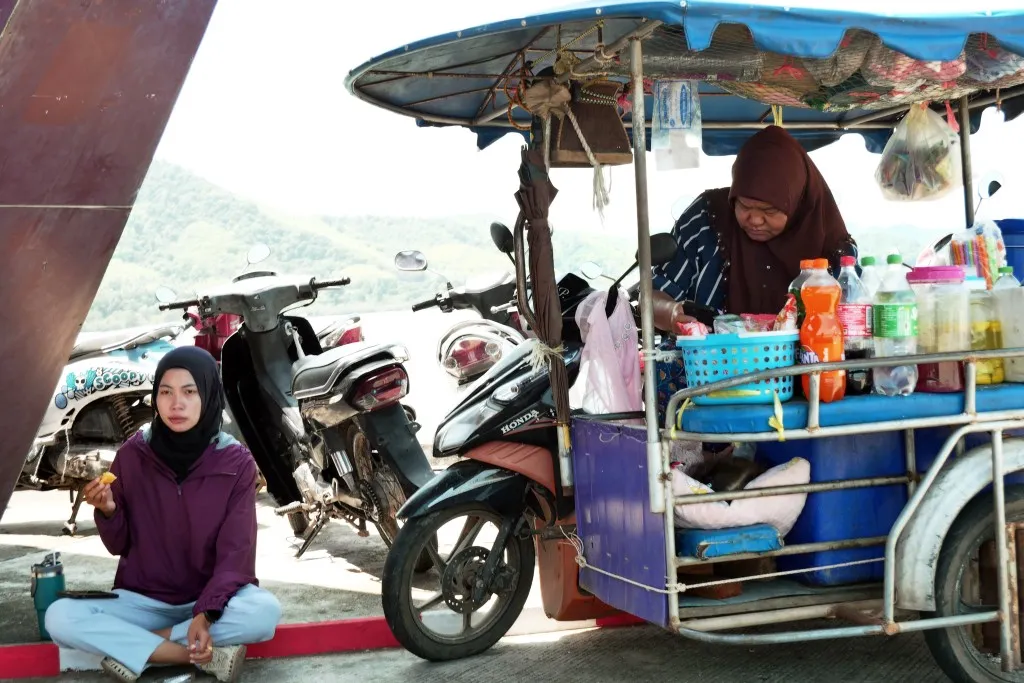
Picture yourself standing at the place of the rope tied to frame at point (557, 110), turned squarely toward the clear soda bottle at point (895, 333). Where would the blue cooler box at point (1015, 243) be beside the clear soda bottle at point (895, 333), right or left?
left

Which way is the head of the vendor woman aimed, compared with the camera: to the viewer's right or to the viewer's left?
to the viewer's left

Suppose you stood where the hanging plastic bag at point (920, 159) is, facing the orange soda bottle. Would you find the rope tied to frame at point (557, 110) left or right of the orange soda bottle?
right

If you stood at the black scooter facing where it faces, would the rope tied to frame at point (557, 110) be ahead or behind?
behind

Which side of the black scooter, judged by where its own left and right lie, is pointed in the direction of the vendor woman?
back

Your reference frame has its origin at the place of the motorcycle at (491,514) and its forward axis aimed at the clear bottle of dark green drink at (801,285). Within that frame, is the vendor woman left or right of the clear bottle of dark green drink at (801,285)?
left

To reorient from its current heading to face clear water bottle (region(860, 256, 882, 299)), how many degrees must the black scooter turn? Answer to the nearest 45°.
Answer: approximately 180°
